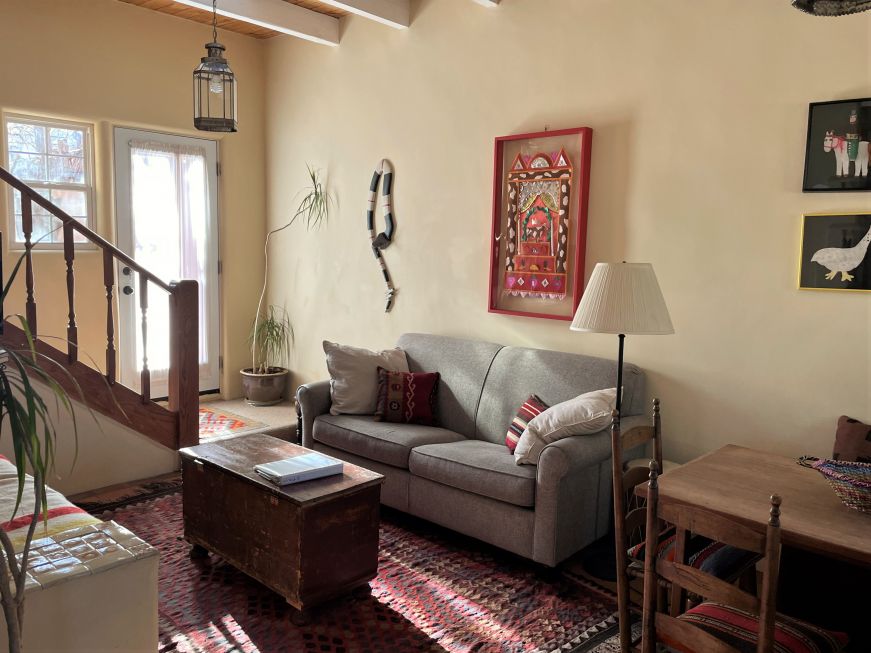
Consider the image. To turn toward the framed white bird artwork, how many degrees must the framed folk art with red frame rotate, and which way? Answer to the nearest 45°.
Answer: approximately 90° to its left

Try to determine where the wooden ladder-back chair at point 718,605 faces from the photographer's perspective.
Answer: facing away from the viewer and to the right of the viewer

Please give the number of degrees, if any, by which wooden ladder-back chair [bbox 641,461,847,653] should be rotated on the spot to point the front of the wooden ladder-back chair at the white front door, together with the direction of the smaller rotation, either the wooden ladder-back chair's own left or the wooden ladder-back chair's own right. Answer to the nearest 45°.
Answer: approximately 90° to the wooden ladder-back chair's own left

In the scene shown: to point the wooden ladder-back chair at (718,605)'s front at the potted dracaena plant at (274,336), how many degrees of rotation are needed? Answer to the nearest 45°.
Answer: approximately 90° to its left

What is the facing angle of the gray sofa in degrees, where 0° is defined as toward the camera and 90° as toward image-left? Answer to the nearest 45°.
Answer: approximately 45°

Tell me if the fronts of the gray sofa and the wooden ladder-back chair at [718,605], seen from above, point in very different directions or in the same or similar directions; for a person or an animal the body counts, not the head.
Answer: very different directions

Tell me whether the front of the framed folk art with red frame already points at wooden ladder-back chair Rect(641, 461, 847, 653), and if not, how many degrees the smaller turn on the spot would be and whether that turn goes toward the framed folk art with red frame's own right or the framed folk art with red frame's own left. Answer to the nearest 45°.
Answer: approximately 45° to the framed folk art with red frame's own left

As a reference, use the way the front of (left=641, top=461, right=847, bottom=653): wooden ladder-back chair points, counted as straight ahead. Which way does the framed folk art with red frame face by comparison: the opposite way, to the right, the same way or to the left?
the opposite way
